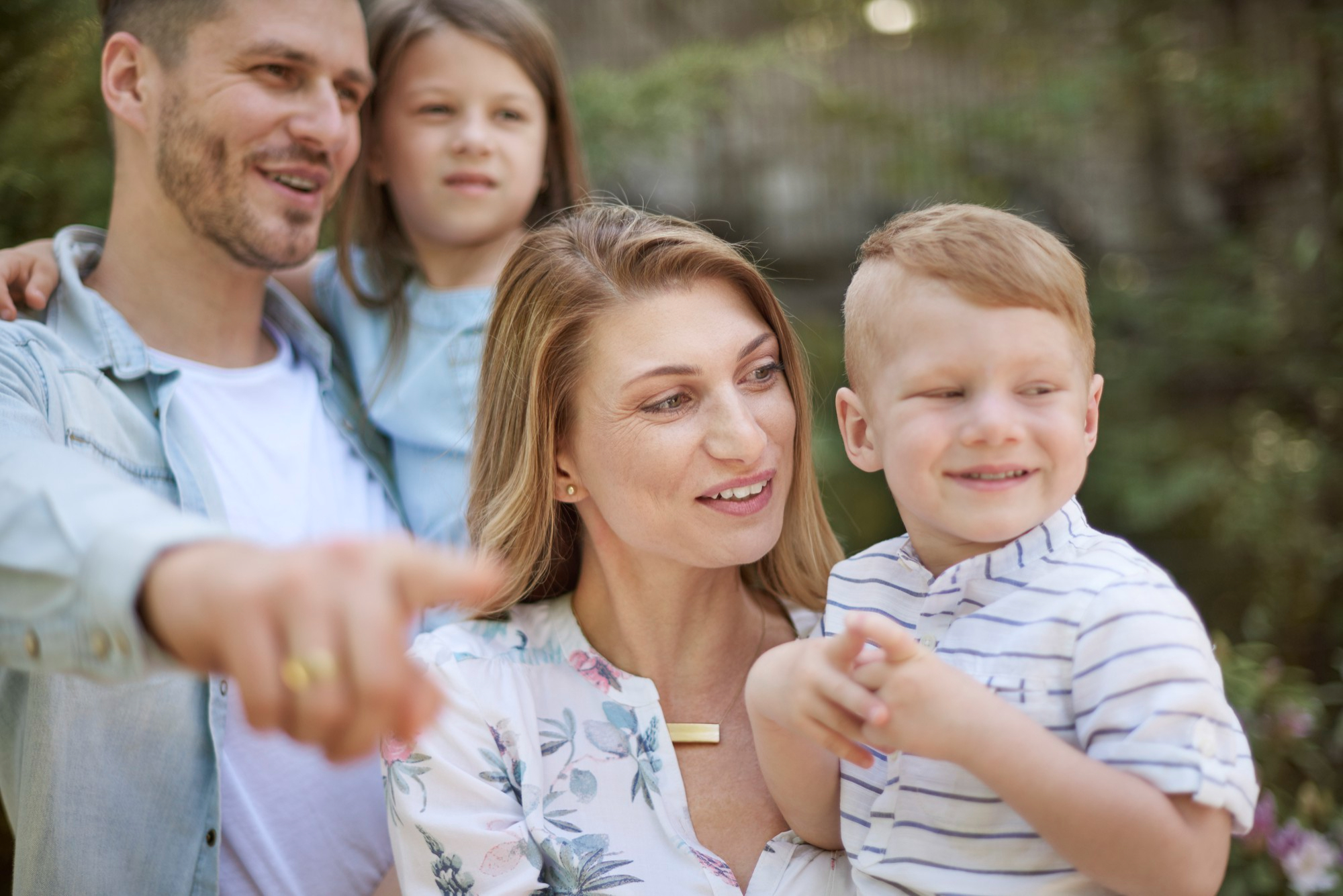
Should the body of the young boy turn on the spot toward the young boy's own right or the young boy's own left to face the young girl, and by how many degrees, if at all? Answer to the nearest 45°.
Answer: approximately 90° to the young boy's own right

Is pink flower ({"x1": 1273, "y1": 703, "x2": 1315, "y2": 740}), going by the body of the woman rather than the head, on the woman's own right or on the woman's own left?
on the woman's own left

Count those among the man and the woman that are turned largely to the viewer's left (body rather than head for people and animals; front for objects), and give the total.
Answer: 0

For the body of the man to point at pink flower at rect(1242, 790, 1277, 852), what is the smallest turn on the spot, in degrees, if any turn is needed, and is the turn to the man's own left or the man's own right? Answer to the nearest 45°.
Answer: approximately 45° to the man's own left

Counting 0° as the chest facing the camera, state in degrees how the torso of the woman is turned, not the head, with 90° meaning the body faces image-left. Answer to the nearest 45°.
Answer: approximately 315°

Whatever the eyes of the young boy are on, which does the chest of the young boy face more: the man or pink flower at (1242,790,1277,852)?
the man

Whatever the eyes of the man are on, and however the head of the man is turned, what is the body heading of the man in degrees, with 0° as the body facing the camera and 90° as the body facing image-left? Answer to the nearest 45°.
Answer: approximately 315°

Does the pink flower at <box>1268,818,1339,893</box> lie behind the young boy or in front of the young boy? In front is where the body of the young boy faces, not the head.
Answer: behind

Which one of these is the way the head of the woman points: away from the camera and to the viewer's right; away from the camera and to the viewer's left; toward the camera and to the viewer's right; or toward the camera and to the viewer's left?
toward the camera and to the viewer's right
